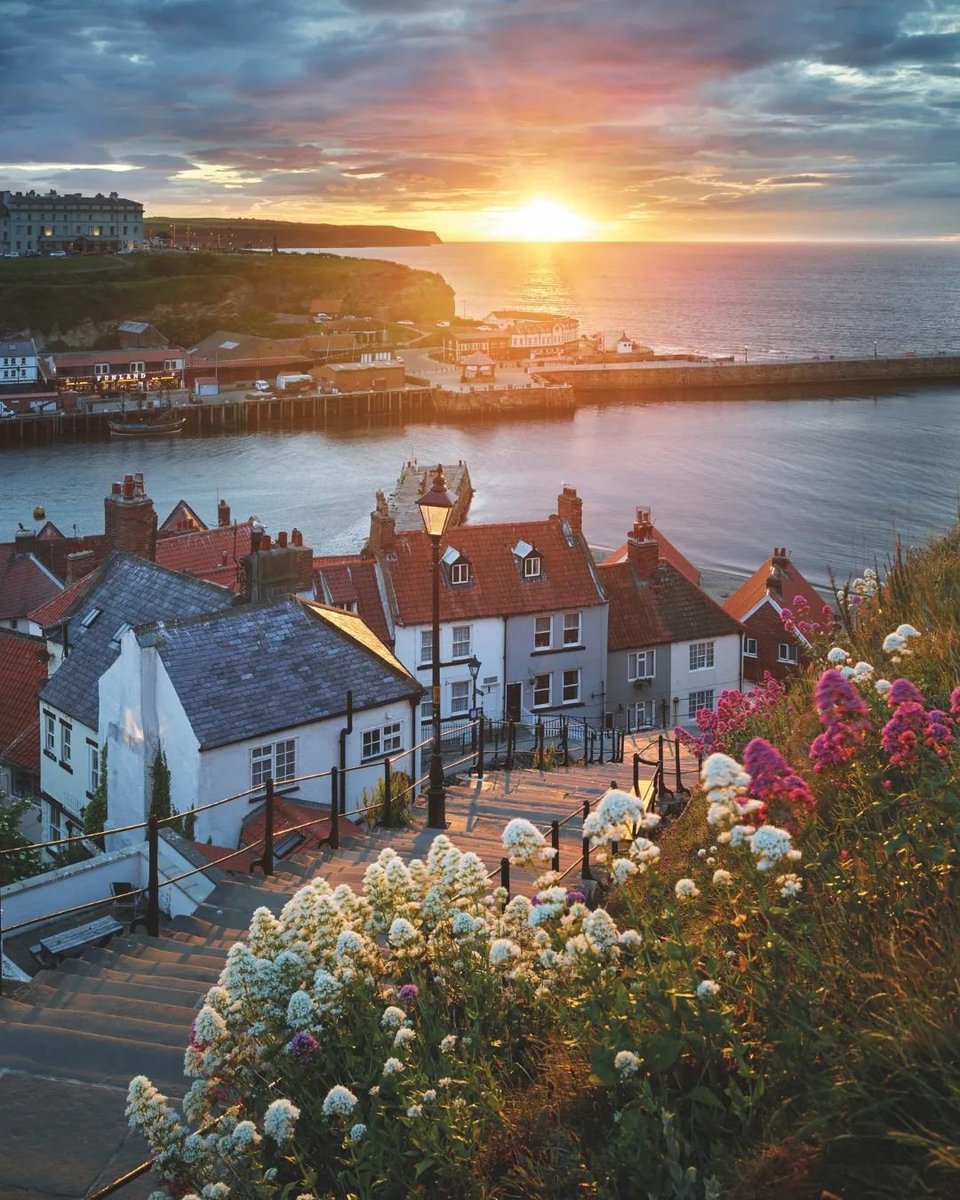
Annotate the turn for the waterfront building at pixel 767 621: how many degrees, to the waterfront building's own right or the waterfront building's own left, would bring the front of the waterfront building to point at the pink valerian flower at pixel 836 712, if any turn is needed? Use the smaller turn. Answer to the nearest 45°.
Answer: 0° — it already faces it

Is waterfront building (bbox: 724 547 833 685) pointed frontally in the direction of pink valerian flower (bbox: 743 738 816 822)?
yes

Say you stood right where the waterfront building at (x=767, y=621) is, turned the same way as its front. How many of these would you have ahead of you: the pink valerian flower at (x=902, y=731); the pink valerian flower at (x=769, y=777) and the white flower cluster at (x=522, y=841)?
3

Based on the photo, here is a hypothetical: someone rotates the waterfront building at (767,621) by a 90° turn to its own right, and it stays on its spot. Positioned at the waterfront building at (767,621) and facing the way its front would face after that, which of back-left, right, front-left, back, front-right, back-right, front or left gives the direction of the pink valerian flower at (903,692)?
left

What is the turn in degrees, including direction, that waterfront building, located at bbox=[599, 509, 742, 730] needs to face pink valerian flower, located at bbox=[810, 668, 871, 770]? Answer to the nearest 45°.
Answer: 0° — it already faces it

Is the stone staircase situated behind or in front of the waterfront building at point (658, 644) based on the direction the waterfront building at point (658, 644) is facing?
in front

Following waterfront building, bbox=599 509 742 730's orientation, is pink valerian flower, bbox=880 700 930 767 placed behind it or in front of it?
in front

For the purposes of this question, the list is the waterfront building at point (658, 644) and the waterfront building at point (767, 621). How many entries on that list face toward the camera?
2

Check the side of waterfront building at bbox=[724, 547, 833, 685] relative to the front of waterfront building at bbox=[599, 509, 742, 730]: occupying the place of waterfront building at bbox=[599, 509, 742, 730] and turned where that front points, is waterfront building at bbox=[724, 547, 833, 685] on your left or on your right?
on your left

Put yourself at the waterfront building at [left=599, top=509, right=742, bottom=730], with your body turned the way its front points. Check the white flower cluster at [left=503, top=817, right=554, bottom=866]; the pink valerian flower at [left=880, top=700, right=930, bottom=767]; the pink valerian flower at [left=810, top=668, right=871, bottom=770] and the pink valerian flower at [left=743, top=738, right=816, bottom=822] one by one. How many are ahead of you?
4

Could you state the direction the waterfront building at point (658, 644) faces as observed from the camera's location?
facing the viewer

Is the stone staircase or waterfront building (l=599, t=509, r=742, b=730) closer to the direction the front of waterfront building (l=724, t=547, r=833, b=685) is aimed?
the stone staircase
